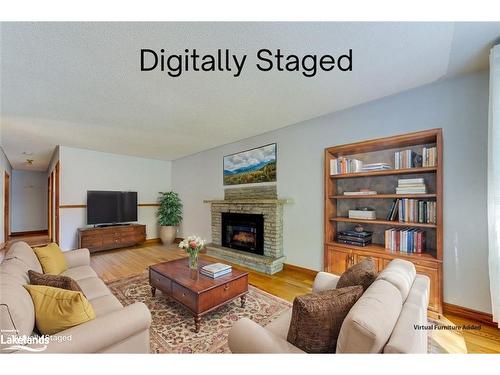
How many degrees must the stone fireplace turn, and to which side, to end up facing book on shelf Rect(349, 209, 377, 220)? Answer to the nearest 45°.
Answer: approximately 90° to its left

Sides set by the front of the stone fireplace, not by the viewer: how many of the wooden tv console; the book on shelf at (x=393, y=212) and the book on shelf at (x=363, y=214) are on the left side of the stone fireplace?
2

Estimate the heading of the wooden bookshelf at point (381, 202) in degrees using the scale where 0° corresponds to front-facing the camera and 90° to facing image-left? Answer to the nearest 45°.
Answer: approximately 45°

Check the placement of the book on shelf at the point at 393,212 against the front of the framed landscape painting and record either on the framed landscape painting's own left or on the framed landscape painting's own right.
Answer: on the framed landscape painting's own left

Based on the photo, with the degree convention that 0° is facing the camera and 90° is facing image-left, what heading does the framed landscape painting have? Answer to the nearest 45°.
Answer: approximately 45°

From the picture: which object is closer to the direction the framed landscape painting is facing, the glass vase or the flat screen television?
the glass vase

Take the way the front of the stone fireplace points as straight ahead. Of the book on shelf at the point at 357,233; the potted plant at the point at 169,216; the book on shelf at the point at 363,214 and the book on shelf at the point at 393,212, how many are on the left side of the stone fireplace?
3

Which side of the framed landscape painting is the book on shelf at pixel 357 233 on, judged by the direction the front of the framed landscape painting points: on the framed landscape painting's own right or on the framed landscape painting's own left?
on the framed landscape painting's own left

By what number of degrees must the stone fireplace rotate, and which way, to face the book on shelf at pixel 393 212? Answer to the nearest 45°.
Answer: approximately 90° to its left

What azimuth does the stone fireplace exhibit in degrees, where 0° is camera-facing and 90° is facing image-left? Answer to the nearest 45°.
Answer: approximately 45°
